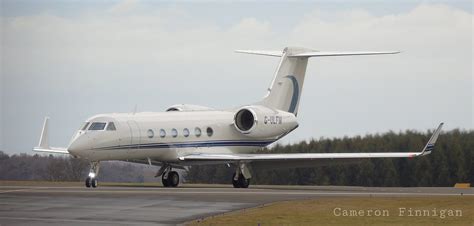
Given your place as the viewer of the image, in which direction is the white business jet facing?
facing the viewer and to the left of the viewer
